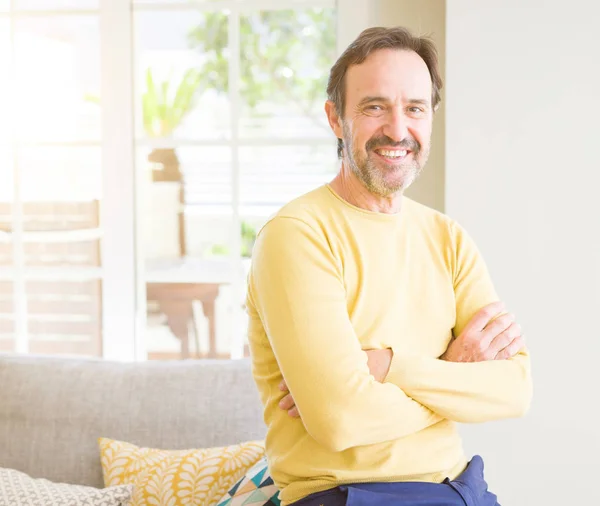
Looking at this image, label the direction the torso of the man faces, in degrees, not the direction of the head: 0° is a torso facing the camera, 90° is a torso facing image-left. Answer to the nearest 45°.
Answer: approximately 315°

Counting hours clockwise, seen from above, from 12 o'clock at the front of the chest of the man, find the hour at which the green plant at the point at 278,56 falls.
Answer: The green plant is roughly at 7 o'clock from the man.

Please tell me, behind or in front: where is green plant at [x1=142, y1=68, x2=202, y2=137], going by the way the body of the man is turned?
behind
